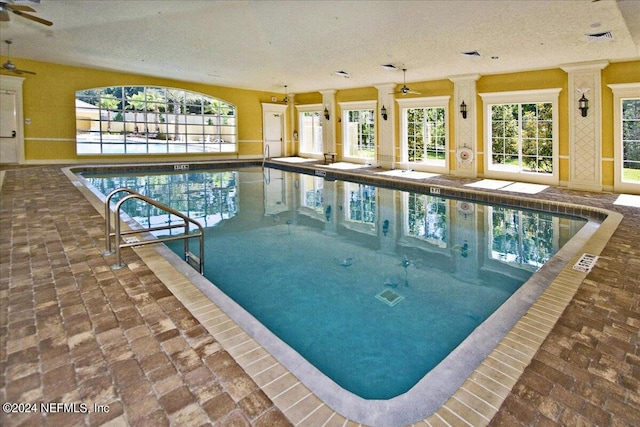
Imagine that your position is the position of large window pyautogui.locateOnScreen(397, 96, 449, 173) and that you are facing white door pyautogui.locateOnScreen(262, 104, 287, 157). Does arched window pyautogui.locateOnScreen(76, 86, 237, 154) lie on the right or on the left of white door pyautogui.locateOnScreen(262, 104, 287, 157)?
left

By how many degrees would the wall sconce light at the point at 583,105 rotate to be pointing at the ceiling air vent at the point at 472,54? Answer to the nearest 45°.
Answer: approximately 45° to its right
